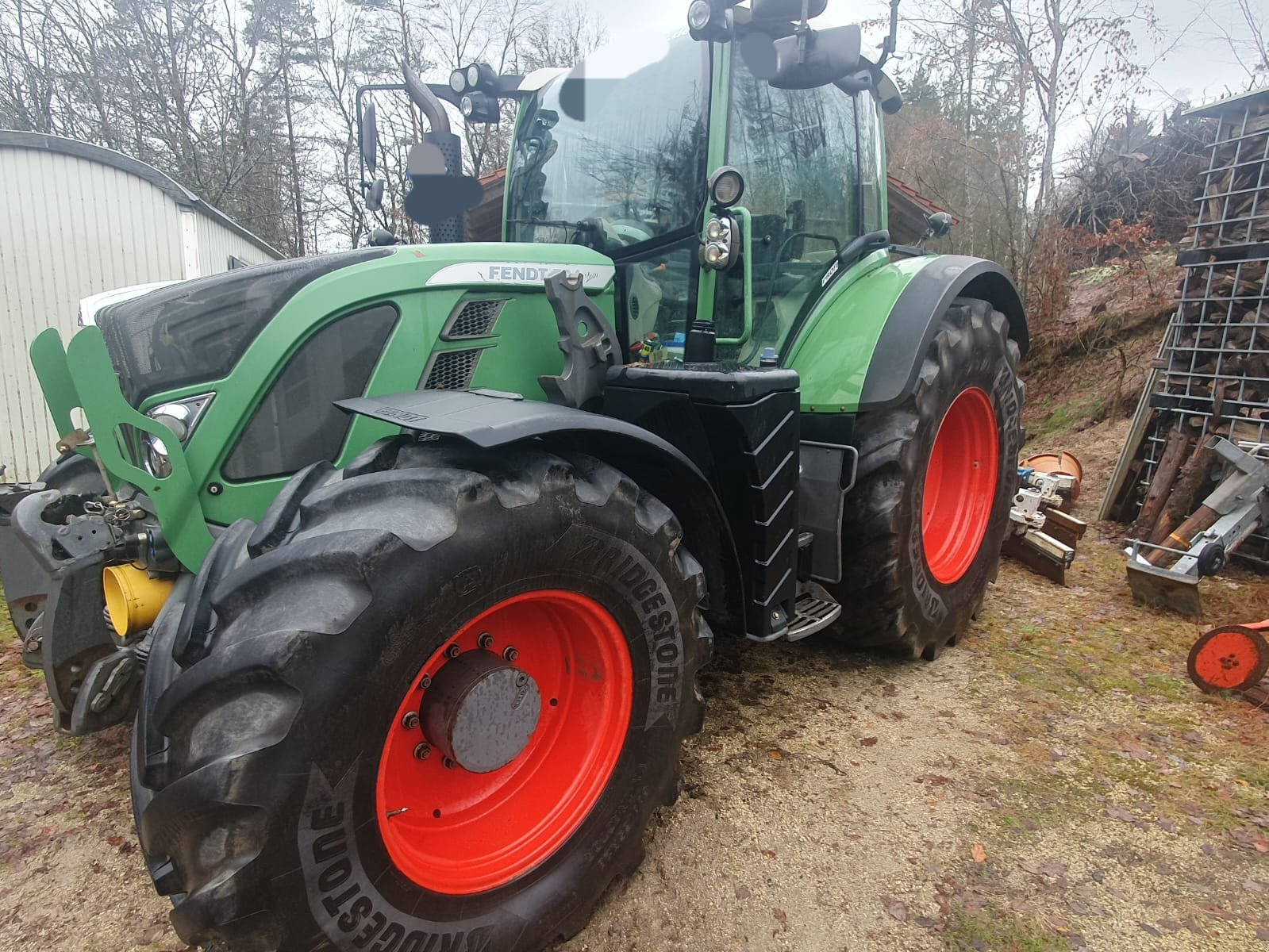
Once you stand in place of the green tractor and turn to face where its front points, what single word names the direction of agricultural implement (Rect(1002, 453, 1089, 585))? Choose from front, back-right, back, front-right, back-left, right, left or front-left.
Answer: back

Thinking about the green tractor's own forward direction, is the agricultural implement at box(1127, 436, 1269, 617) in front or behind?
behind

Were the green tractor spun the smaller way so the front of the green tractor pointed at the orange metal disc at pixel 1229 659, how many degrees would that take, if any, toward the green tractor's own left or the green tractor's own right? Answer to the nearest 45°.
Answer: approximately 135° to the green tractor's own left

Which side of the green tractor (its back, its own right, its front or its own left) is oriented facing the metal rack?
back

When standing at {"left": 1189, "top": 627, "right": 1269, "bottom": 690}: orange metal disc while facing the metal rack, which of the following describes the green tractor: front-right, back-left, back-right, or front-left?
back-left

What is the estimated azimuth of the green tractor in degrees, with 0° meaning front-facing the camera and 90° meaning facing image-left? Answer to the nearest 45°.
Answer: approximately 45°
